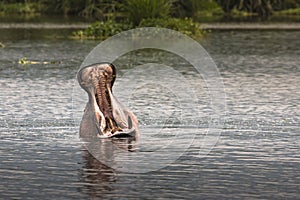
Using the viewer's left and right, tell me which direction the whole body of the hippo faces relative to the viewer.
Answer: facing the viewer and to the right of the viewer
